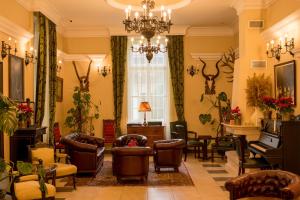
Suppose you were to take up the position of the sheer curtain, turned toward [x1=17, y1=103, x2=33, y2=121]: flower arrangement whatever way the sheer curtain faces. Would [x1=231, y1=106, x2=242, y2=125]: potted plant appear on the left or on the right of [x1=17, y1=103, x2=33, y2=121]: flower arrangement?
left

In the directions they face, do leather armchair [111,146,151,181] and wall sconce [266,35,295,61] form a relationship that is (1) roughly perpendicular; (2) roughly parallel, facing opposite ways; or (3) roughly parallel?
roughly perpendicular

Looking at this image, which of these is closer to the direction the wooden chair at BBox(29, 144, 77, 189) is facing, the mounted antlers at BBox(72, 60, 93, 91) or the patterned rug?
the patterned rug

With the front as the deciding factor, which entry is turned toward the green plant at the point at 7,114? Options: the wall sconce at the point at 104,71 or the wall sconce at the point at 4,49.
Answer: the wall sconce at the point at 104,71
